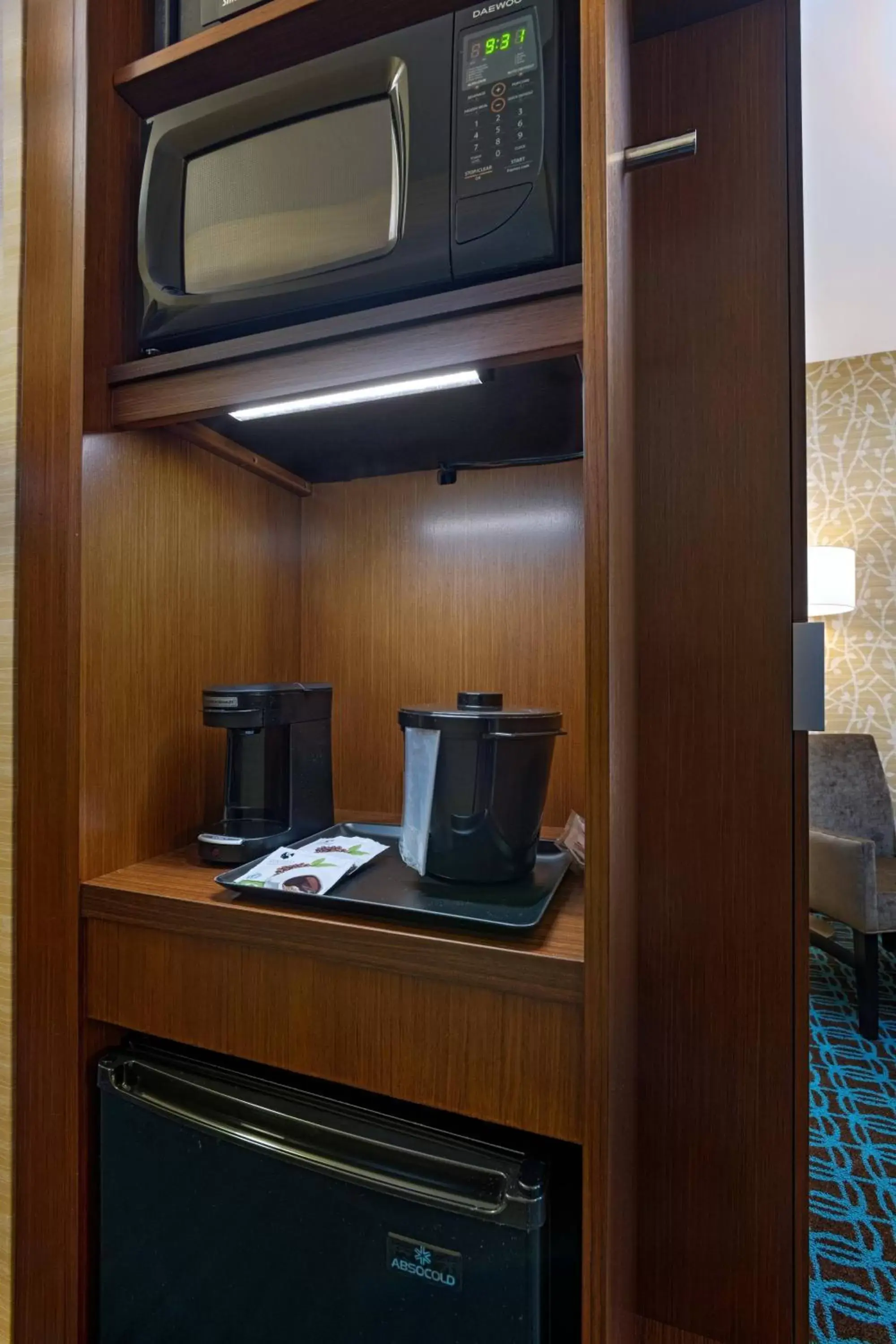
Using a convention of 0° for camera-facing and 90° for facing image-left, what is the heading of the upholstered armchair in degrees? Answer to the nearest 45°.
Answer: approximately 315°

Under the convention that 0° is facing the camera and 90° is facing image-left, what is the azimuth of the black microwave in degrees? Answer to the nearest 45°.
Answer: approximately 45°

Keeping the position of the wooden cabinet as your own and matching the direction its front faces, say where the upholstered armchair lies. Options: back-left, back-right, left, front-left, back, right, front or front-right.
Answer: back

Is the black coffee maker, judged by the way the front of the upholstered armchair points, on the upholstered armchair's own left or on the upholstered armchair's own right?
on the upholstered armchair's own right

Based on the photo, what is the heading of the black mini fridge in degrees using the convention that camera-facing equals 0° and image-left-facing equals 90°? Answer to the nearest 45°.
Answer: approximately 45°

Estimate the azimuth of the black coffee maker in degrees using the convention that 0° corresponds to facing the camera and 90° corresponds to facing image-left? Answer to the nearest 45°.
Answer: approximately 45°

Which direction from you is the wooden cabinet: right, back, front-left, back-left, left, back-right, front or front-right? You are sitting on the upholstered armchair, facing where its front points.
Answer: front-right

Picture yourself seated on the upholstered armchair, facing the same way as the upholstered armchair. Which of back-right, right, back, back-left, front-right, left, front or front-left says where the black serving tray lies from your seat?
front-right

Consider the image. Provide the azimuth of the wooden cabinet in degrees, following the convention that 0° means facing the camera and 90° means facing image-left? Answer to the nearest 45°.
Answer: approximately 45°

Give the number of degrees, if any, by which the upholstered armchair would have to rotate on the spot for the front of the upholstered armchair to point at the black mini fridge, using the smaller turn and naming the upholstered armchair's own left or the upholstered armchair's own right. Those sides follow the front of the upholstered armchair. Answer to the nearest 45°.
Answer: approximately 45° to the upholstered armchair's own right
